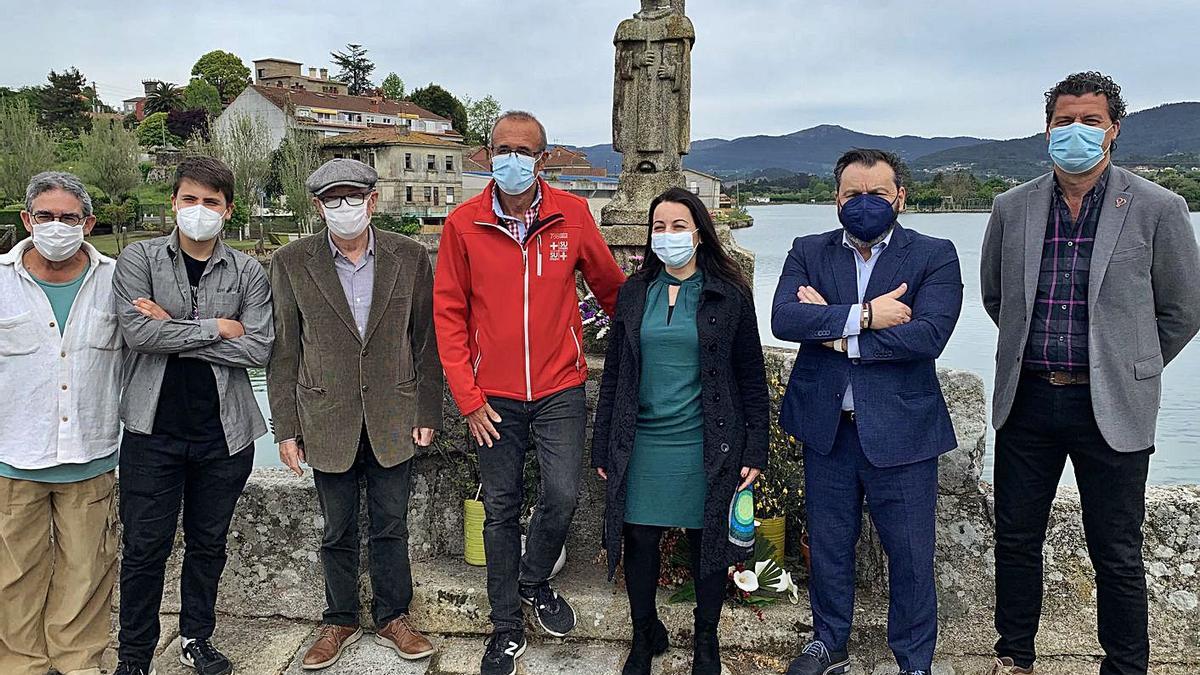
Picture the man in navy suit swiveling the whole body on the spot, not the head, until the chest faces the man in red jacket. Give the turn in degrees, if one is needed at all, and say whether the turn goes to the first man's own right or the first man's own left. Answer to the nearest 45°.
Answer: approximately 90° to the first man's own right

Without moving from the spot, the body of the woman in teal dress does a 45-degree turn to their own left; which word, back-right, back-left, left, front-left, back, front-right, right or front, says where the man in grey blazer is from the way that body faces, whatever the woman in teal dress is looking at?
front-left

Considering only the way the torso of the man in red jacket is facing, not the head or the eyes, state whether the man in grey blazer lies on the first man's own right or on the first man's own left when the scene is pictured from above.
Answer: on the first man's own left

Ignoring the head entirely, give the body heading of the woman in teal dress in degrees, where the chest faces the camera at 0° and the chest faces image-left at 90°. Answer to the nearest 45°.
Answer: approximately 0°

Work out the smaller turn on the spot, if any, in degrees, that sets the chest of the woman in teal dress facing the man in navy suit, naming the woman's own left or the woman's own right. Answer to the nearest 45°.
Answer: approximately 90° to the woman's own left

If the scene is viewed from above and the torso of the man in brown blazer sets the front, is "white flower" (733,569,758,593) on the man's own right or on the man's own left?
on the man's own left

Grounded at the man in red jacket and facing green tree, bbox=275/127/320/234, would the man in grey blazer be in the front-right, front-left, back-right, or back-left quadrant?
back-right

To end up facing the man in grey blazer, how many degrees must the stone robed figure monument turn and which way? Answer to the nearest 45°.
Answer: approximately 45° to its left

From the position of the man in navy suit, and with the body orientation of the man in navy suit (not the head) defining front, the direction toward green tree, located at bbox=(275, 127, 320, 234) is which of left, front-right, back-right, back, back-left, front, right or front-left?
back-right

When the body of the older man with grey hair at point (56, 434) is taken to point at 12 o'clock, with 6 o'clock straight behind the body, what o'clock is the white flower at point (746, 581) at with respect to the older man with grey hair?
The white flower is roughly at 10 o'clock from the older man with grey hair.

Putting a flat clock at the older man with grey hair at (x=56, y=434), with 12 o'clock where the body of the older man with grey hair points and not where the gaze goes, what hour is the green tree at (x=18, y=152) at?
The green tree is roughly at 6 o'clock from the older man with grey hair.

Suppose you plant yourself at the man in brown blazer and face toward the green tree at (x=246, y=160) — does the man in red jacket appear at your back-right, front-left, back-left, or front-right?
back-right

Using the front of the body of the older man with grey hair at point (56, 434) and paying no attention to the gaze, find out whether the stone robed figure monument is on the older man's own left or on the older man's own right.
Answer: on the older man's own left
